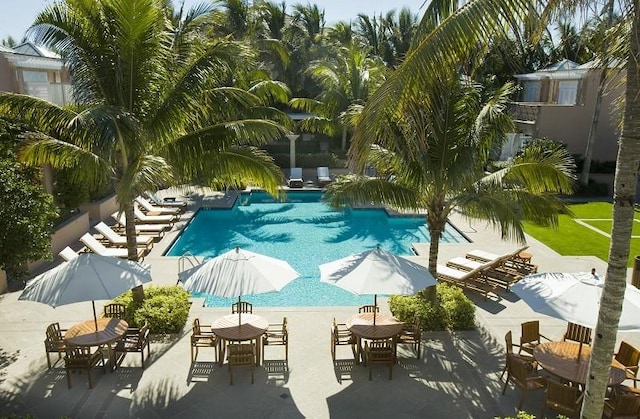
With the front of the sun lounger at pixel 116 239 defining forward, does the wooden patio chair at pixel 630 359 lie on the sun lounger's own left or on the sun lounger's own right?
on the sun lounger's own right

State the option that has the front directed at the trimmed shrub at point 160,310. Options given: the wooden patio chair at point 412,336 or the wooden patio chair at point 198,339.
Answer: the wooden patio chair at point 412,336

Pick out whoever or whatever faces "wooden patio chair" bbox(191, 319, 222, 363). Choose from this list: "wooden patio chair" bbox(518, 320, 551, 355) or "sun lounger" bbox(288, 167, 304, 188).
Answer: the sun lounger

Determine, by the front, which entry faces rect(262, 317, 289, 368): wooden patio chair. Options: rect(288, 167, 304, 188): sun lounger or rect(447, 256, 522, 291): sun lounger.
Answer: rect(288, 167, 304, 188): sun lounger

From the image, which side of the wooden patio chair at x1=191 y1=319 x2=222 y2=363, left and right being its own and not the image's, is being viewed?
right

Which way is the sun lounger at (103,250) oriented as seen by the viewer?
to the viewer's right

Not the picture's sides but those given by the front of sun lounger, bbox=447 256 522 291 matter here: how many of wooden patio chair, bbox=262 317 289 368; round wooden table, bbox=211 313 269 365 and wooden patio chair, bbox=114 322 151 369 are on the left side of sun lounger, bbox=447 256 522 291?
3

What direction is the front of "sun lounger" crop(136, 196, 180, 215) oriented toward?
to the viewer's right

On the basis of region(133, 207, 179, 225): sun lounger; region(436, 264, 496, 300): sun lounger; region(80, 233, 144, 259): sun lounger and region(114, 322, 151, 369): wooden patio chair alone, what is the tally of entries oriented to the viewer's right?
2

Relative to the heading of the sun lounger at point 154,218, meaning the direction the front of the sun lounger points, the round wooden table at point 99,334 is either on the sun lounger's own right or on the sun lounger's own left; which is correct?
on the sun lounger's own right

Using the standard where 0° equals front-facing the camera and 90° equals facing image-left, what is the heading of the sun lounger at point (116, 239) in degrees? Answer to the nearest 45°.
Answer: approximately 270°

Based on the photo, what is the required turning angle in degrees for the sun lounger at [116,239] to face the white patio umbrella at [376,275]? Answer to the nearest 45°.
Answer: approximately 45° to its right

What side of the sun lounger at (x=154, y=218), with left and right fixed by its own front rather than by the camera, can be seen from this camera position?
right

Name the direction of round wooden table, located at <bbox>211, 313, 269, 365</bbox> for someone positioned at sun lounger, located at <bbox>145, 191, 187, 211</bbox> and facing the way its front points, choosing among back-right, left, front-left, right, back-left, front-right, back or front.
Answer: right

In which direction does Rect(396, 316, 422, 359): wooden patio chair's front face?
to the viewer's left
